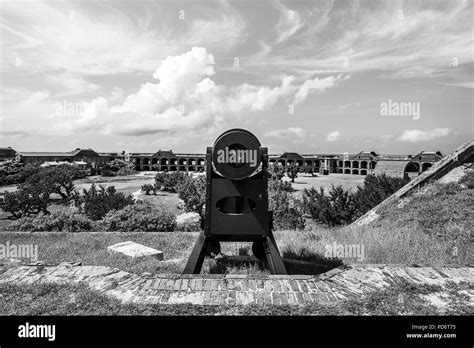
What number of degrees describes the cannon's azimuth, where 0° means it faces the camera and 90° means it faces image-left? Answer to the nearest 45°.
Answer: approximately 0°

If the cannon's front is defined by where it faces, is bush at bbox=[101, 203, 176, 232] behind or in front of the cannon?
behind

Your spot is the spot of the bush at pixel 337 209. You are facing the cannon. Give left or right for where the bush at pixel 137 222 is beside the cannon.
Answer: right

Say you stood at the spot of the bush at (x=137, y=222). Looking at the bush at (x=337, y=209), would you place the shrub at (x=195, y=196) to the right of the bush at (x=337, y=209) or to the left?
left

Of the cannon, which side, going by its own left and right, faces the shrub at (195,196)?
back

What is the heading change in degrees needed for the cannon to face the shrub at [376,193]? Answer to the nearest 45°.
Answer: approximately 135° to its left

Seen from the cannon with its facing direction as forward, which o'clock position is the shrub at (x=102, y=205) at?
The shrub is roughly at 5 o'clock from the cannon.

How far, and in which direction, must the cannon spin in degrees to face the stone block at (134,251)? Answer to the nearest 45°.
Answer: approximately 135° to its right

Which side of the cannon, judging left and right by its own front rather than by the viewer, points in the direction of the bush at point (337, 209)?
back
